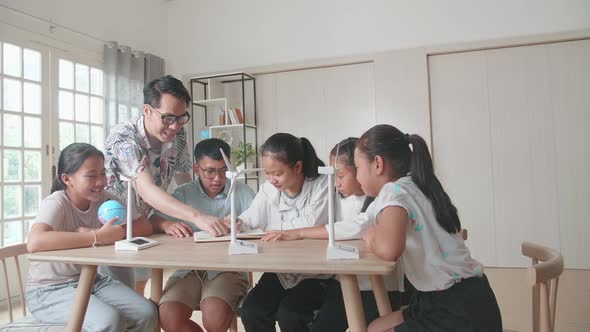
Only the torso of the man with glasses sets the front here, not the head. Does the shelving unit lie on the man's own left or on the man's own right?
on the man's own left

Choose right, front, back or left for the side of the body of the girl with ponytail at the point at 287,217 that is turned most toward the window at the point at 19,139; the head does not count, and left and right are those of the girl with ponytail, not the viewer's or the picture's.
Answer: right

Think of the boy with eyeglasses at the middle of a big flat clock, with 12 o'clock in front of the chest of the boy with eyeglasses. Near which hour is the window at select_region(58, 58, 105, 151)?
The window is roughly at 5 o'clock from the boy with eyeglasses.

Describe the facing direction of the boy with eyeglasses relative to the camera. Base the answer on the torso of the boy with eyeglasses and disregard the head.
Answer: toward the camera

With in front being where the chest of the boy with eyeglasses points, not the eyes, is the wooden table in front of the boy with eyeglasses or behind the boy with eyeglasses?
in front

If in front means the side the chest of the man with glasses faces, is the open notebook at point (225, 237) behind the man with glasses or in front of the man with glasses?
in front

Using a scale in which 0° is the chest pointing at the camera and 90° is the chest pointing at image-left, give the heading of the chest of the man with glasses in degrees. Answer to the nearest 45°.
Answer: approximately 315°

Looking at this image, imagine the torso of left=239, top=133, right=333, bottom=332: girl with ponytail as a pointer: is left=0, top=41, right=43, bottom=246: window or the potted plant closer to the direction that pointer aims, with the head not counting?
the window

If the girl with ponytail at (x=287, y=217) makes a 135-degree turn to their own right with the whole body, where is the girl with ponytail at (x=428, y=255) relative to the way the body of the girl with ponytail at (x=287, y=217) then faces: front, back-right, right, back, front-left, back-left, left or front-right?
back-right
